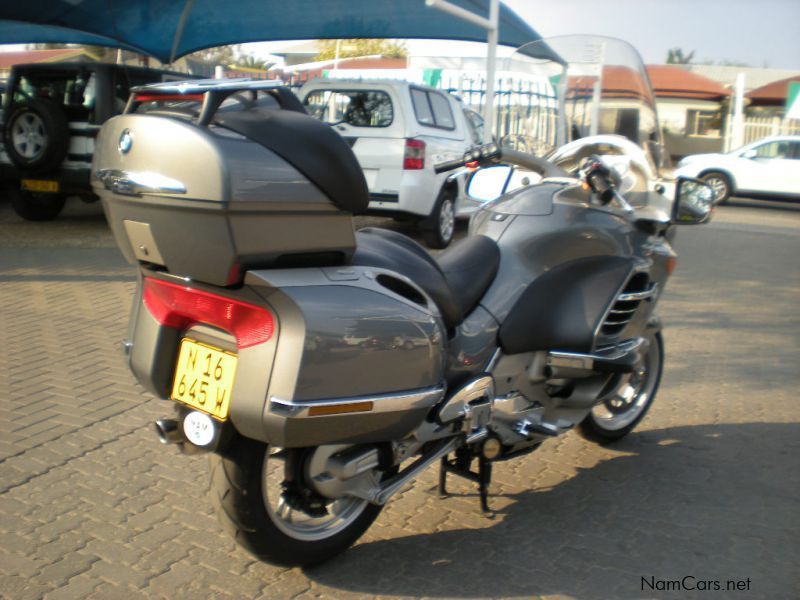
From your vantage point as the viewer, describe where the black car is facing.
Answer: facing away from the viewer and to the right of the viewer

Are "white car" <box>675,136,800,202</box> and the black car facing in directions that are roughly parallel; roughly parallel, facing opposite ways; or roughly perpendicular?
roughly perpendicular

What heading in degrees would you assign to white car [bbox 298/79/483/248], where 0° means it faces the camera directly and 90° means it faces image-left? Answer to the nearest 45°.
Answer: approximately 225°

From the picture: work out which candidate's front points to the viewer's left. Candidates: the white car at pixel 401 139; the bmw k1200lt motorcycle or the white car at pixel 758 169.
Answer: the white car at pixel 758 169

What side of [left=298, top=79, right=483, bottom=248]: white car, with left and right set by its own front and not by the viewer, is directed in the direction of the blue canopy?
left

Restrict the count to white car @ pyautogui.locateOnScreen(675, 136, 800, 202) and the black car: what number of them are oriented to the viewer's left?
1

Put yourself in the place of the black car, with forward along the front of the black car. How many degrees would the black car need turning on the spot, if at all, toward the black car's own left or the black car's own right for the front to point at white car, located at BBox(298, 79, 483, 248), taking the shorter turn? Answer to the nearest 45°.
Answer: approximately 45° to the black car's own right

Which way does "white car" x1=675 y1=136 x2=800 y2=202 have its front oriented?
to the viewer's left
